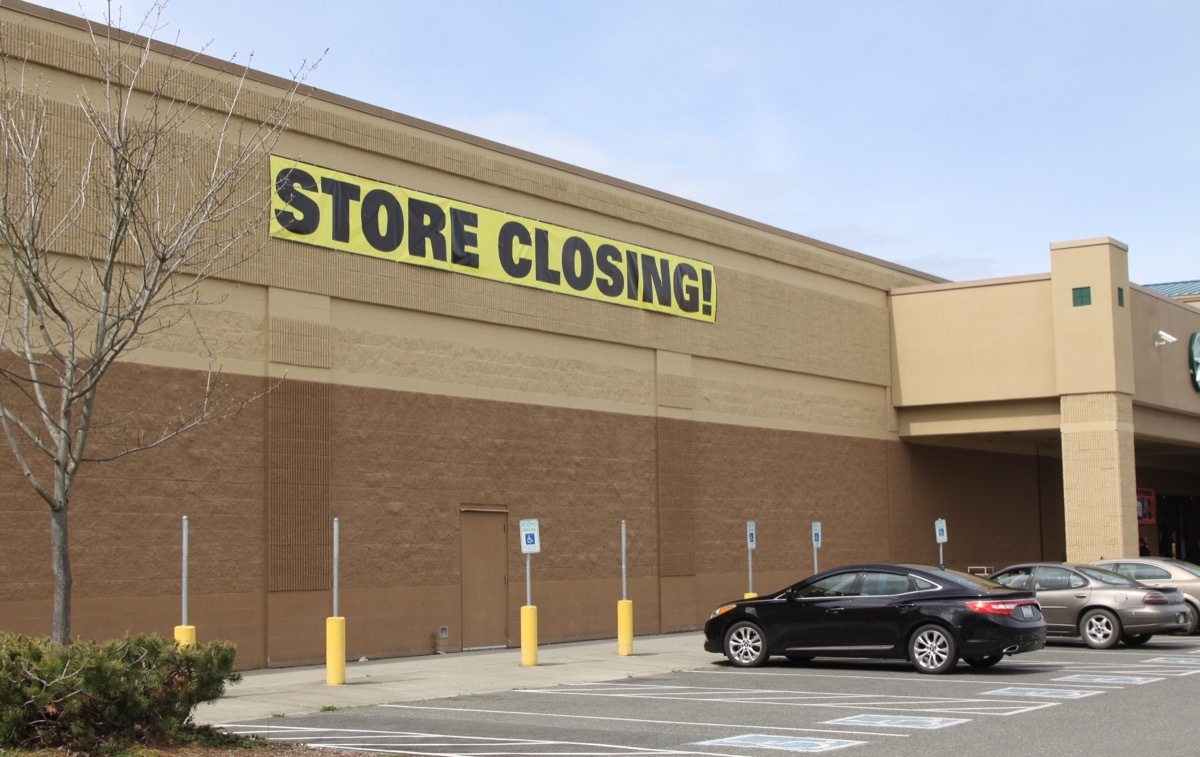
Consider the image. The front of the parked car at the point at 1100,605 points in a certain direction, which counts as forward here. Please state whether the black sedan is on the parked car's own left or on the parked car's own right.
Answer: on the parked car's own left

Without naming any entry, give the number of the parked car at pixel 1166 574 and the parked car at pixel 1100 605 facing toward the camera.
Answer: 0

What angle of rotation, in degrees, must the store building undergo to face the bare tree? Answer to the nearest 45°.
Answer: approximately 90° to its right

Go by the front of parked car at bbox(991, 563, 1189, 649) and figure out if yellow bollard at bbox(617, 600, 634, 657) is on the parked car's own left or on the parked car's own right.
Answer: on the parked car's own left

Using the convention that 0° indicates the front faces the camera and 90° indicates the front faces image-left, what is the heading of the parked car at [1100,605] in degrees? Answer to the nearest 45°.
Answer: approximately 135°

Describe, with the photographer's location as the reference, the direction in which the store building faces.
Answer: facing the viewer and to the right of the viewer

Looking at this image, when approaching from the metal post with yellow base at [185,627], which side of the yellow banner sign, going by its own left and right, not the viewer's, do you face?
right

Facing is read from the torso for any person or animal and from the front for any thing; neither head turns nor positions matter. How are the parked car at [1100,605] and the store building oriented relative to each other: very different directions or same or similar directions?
very different directions

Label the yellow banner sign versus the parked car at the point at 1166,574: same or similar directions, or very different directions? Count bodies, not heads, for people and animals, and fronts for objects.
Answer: very different directions

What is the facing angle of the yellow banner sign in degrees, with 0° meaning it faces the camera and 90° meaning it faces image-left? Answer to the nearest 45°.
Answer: approximately 315°

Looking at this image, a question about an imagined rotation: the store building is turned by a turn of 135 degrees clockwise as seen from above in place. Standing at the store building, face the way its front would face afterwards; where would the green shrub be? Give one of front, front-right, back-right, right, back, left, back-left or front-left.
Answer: left

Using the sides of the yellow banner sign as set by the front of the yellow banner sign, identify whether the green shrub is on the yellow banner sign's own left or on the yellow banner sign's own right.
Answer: on the yellow banner sign's own right

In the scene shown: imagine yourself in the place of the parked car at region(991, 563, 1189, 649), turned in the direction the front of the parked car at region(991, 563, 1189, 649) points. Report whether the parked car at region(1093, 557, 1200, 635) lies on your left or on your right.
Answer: on your right

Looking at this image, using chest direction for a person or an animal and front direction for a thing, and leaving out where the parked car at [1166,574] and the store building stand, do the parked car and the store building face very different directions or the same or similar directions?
very different directions

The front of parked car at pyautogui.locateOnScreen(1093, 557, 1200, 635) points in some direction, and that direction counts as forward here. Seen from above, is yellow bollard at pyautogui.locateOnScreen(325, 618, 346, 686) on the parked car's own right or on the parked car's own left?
on the parked car's own left
